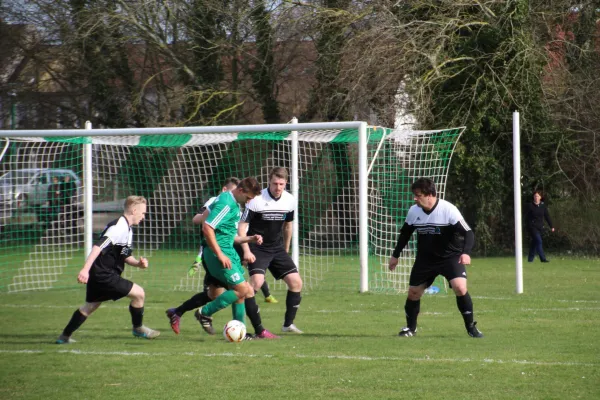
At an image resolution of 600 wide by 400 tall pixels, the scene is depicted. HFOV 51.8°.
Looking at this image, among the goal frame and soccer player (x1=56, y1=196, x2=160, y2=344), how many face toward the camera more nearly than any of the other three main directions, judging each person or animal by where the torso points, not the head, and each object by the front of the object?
1

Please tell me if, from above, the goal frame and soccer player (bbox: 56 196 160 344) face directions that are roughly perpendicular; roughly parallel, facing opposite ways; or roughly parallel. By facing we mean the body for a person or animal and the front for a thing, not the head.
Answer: roughly perpendicular

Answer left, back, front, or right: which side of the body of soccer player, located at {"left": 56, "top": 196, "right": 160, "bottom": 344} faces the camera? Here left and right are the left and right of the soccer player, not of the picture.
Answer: right

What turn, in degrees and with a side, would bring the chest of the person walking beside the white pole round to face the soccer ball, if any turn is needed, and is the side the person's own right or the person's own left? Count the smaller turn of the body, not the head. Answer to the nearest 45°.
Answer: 0° — they already face it
